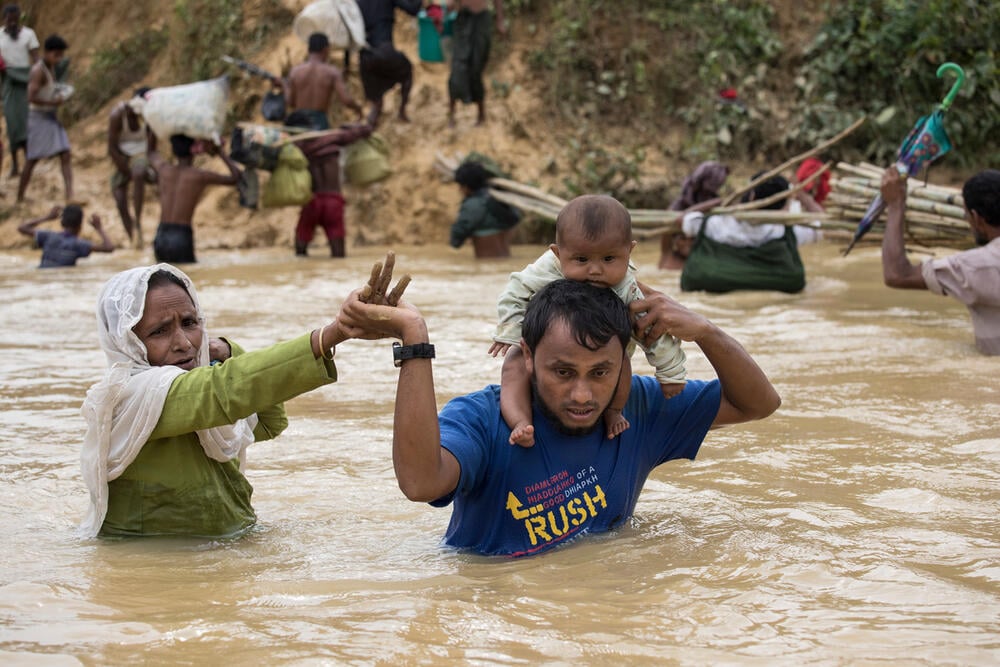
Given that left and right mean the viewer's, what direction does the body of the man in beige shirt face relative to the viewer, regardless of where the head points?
facing away from the viewer and to the left of the viewer

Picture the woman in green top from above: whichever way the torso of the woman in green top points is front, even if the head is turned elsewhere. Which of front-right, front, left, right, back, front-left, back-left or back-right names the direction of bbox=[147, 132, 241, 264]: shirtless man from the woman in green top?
back-left

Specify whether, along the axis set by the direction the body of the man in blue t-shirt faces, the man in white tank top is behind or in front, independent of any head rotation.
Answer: behind

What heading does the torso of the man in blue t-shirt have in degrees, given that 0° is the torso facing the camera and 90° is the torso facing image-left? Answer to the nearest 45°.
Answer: approximately 0°

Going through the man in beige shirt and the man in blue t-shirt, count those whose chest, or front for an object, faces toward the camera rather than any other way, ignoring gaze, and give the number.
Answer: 1
